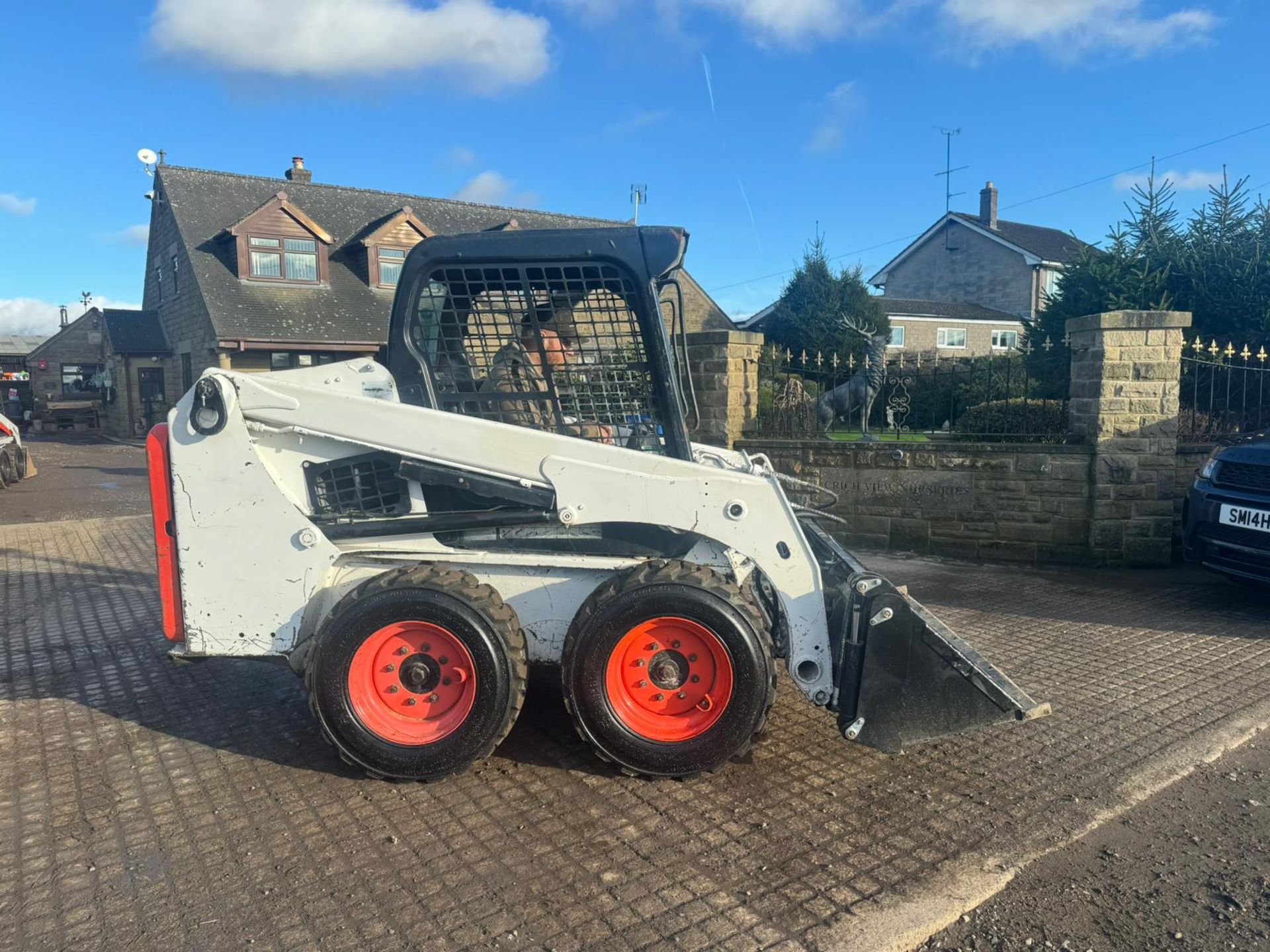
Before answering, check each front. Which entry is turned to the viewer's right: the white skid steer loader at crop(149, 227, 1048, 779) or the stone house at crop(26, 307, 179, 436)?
the white skid steer loader

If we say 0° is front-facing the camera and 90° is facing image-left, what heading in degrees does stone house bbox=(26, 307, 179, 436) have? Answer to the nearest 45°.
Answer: approximately 0°

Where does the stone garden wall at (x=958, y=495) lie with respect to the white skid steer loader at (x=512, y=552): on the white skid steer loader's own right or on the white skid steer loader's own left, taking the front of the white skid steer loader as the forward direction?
on the white skid steer loader's own left

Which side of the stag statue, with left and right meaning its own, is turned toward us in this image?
right

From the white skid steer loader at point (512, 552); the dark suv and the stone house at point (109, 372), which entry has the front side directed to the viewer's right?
the white skid steer loader

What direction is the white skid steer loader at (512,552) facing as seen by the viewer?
to the viewer's right

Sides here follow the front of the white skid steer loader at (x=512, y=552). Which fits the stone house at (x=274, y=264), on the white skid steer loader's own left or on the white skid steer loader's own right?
on the white skid steer loader's own left

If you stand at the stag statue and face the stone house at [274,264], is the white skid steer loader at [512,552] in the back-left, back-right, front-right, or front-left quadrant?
back-left

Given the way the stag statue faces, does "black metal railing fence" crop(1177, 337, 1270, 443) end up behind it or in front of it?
in front

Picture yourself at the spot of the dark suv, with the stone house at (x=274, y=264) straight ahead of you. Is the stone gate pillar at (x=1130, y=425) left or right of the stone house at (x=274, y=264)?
right

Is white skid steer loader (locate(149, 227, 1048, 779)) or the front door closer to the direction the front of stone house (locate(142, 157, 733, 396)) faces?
the white skid steer loader

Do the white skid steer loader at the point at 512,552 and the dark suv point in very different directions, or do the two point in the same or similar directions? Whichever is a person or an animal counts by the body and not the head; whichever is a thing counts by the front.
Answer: very different directions

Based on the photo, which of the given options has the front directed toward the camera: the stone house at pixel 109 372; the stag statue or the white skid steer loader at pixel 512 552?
the stone house

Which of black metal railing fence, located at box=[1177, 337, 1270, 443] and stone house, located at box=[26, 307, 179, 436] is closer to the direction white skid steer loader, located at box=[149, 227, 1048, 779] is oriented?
the black metal railing fence

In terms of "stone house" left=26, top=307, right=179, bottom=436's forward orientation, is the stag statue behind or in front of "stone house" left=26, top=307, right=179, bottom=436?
in front
